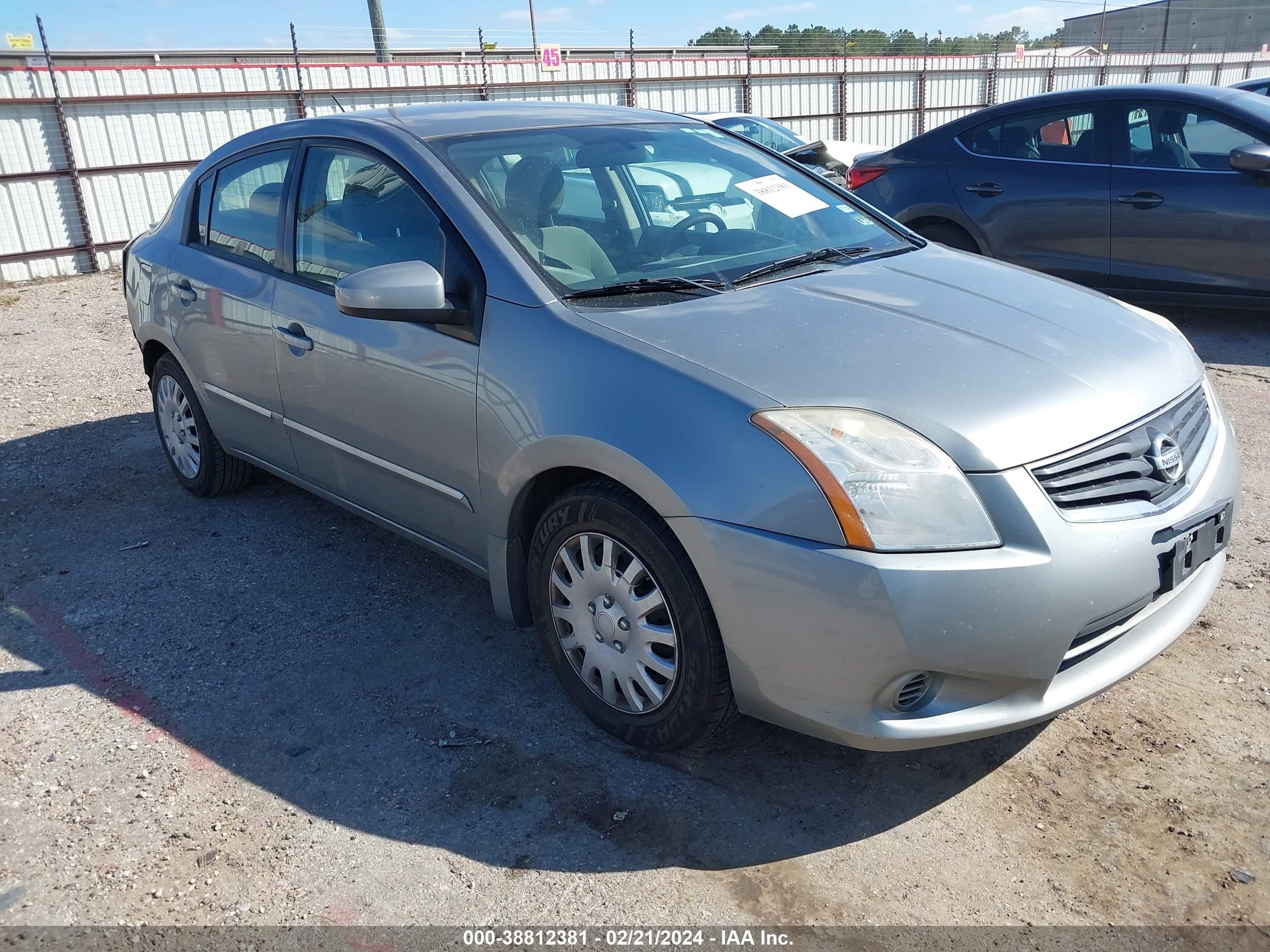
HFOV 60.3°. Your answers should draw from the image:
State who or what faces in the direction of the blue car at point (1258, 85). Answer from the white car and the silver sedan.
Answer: the white car

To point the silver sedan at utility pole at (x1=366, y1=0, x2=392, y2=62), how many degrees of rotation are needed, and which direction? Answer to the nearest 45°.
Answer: approximately 135° to its left

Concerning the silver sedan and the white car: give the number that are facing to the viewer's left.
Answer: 0

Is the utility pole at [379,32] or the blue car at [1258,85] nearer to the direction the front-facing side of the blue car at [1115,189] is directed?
the blue car

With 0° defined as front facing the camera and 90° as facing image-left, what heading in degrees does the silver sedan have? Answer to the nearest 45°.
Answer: approximately 315°

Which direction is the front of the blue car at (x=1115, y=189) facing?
to the viewer's right

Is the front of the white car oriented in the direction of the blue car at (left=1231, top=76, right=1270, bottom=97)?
yes

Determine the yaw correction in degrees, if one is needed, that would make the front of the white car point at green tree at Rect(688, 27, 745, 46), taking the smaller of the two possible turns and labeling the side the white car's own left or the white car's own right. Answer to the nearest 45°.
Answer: approximately 135° to the white car's own left

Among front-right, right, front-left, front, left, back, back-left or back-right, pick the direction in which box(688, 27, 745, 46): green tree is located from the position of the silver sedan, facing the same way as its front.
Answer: back-left

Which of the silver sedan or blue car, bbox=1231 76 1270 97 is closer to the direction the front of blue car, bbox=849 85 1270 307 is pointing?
the blue car

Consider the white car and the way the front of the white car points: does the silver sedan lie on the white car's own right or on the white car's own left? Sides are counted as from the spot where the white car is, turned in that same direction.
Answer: on the white car's own right

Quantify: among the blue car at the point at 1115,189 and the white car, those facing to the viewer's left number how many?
0

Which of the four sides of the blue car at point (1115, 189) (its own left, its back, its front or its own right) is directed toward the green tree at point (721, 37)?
left

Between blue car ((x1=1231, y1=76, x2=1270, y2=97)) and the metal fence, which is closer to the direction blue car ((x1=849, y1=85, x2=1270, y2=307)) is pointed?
the blue car

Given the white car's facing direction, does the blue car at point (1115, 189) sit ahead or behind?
ahead

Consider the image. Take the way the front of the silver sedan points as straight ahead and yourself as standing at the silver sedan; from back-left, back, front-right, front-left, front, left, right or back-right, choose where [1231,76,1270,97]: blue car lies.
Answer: left

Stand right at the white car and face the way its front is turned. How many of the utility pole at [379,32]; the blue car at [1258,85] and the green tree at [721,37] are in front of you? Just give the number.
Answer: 1
